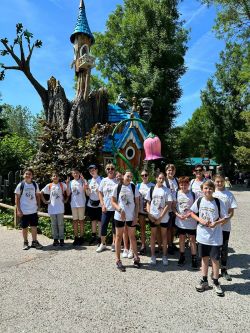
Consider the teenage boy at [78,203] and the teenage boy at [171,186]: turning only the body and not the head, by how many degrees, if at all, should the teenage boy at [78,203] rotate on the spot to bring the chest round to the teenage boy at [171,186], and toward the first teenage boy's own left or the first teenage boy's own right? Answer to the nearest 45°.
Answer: approximately 45° to the first teenage boy's own left

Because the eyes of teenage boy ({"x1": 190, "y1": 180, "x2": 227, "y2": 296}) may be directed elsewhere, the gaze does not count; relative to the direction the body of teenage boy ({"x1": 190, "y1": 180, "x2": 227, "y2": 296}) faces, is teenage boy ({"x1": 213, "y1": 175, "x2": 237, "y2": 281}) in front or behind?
behind

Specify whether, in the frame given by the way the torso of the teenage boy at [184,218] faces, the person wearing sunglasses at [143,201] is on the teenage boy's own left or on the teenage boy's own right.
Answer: on the teenage boy's own right

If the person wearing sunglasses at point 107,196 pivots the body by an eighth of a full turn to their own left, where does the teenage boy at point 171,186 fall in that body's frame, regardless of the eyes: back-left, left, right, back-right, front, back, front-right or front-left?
front-left

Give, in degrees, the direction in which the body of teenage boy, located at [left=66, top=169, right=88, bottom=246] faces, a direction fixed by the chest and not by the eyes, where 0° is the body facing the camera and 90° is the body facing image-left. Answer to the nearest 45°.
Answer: approximately 0°

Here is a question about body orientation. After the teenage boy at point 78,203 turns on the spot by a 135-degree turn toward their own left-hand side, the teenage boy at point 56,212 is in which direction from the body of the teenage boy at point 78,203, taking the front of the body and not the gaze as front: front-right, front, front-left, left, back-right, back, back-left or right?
back-left

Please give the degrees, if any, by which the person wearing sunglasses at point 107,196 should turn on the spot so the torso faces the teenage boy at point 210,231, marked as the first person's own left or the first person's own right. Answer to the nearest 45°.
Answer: approximately 45° to the first person's own left
